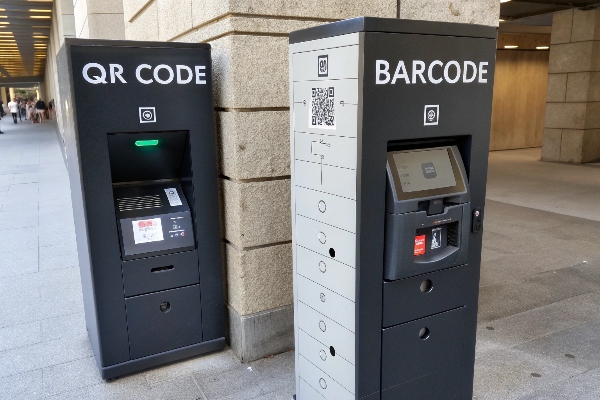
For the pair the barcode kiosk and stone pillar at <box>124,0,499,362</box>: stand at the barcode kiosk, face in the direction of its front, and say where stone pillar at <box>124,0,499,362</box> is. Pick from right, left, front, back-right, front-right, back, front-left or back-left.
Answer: back

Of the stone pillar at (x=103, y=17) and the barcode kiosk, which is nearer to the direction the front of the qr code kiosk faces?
the barcode kiosk

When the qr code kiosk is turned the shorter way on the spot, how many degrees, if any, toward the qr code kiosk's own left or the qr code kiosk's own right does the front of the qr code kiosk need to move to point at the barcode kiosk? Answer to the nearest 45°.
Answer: approximately 45° to the qr code kiosk's own left

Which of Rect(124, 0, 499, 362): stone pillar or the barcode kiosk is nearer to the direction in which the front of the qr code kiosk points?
the barcode kiosk

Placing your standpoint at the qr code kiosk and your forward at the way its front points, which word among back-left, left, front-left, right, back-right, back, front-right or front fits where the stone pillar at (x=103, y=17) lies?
back

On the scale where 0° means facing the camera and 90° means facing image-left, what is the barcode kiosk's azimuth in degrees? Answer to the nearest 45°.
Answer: approximately 315°

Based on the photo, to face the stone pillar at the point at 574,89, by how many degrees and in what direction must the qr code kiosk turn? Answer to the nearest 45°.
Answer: approximately 135° to its left

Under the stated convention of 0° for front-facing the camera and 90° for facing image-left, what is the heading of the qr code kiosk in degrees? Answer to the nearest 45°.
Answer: approximately 0°
